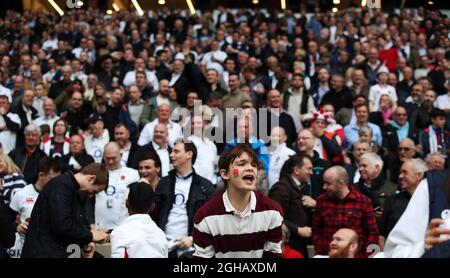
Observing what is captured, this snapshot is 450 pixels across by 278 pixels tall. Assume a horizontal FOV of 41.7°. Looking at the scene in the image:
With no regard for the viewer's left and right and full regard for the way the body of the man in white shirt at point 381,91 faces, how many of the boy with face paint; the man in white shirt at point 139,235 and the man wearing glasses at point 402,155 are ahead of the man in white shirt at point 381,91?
3

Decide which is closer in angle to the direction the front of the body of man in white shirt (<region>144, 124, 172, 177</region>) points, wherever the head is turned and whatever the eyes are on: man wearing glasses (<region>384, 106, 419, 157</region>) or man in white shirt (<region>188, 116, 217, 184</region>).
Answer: the man in white shirt

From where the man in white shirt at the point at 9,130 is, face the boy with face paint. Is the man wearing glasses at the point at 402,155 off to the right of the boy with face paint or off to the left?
left

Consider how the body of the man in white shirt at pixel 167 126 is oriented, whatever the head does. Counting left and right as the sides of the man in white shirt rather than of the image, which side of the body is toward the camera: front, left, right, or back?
front

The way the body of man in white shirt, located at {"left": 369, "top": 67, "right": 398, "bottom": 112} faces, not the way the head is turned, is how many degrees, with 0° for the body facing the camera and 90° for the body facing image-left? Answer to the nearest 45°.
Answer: approximately 0°

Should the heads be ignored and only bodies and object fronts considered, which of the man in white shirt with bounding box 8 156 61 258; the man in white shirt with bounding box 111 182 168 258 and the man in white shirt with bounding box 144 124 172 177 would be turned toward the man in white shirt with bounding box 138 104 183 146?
the man in white shirt with bounding box 111 182 168 258

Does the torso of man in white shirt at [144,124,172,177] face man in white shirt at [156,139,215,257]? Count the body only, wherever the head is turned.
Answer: yes

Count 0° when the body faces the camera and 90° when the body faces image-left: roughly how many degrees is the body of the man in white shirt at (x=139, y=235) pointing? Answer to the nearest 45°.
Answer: approximately 180°

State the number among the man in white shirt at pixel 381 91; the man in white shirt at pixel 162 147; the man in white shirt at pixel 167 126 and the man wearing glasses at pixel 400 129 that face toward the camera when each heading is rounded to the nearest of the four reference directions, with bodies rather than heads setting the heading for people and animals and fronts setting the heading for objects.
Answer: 4

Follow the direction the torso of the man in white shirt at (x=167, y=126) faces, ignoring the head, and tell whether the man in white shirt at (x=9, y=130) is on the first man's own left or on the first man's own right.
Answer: on the first man's own right

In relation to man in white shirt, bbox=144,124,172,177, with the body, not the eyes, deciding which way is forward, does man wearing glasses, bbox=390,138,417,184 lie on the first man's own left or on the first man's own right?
on the first man's own left

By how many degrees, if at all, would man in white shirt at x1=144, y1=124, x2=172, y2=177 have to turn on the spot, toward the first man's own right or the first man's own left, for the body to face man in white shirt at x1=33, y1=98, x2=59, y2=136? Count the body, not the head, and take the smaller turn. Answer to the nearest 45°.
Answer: approximately 135° to the first man's own right

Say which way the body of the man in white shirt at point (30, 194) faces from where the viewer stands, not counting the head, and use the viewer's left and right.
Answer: facing the viewer and to the right of the viewer
